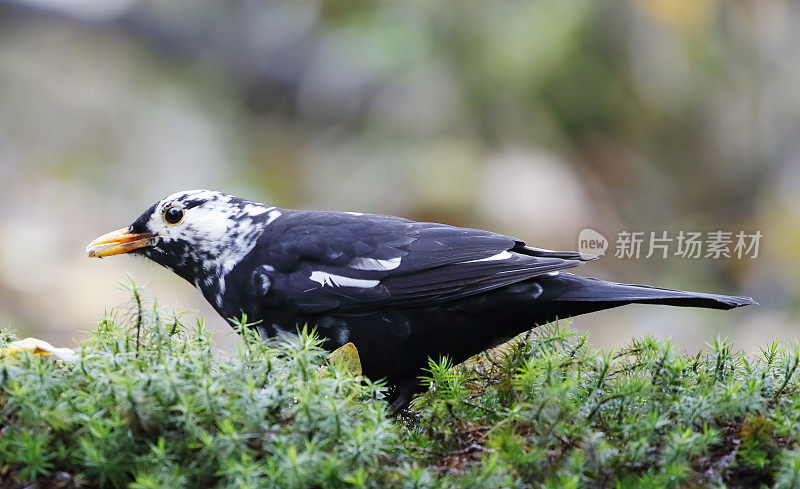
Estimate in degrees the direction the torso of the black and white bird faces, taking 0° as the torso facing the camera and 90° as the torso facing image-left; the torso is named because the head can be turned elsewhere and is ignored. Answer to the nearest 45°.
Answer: approximately 90°
